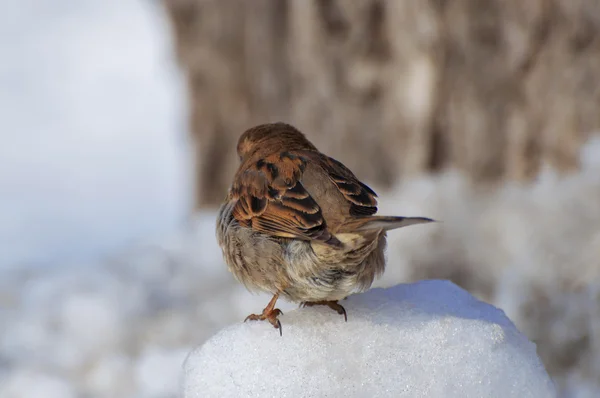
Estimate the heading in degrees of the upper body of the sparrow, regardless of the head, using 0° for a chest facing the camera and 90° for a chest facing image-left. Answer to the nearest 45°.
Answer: approximately 135°
